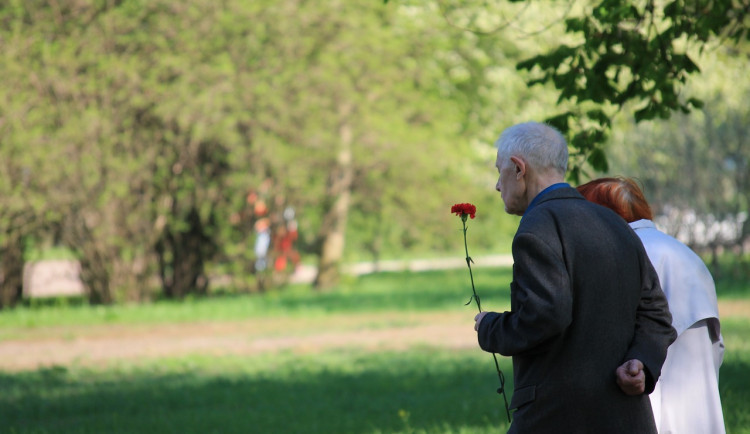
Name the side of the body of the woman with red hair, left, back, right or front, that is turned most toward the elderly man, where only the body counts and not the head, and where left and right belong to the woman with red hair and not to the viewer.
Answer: left

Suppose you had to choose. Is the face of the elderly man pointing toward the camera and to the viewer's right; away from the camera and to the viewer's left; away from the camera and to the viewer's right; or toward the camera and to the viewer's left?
away from the camera and to the viewer's left

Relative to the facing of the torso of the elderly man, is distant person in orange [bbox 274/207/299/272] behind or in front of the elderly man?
in front

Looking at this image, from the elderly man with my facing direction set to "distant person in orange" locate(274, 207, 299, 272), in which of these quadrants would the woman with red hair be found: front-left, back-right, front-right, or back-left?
front-right

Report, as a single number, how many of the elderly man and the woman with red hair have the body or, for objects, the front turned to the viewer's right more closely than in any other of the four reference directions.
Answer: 0

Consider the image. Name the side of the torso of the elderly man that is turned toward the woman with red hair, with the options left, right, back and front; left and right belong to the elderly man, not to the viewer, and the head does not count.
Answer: right

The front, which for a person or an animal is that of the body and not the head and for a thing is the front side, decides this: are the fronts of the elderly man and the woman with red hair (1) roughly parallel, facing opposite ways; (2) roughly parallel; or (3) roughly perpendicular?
roughly parallel

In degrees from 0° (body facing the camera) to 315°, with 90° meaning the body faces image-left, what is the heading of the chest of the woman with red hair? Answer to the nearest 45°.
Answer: approximately 135°

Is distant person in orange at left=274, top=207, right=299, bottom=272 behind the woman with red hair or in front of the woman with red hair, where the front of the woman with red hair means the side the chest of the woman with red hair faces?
in front

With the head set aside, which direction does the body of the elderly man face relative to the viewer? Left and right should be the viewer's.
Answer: facing away from the viewer and to the left of the viewer

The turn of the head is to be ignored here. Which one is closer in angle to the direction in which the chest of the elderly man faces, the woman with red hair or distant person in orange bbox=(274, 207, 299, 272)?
the distant person in orange
